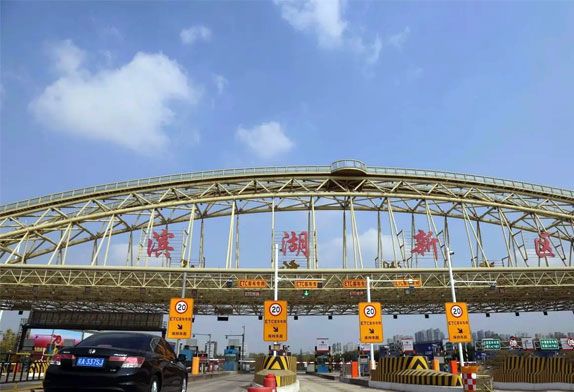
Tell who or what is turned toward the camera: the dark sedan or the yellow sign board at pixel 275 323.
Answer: the yellow sign board

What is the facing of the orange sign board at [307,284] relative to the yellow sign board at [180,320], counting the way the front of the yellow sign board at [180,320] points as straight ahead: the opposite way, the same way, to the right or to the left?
the same way

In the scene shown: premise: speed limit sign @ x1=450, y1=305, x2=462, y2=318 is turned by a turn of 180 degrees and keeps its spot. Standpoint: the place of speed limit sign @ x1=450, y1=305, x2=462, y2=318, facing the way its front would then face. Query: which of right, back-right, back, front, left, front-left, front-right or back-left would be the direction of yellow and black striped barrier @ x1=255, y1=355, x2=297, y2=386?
back-left

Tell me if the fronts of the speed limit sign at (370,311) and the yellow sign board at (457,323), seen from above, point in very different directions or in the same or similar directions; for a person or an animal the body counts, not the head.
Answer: same or similar directions

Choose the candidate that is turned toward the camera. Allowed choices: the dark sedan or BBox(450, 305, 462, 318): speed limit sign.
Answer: the speed limit sign

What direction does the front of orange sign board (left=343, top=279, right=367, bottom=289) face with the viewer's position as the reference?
facing the viewer

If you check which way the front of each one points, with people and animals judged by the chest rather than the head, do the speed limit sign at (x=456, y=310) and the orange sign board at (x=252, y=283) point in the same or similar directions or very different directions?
same or similar directions

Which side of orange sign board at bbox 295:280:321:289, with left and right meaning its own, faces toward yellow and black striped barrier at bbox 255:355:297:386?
front

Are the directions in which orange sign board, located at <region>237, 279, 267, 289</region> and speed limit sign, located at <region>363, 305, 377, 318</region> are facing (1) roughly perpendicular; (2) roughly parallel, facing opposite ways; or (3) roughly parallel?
roughly parallel

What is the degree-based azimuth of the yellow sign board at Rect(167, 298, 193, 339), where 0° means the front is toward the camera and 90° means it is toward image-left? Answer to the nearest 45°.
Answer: approximately 0°

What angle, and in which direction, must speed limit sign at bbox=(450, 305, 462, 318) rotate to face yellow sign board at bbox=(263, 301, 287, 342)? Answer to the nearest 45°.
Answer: approximately 45° to its right

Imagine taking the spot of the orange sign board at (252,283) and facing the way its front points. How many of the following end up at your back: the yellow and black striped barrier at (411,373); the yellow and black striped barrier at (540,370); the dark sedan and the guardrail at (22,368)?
0

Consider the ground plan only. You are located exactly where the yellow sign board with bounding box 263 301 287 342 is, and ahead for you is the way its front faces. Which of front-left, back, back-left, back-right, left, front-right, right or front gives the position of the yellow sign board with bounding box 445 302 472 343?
left

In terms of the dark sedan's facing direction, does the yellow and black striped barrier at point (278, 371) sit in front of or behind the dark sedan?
in front

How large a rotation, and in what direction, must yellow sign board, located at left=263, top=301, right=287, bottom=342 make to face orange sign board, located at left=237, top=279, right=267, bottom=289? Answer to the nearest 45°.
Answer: approximately 180°

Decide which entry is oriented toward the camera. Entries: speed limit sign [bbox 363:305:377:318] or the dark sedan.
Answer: the speed limit sign

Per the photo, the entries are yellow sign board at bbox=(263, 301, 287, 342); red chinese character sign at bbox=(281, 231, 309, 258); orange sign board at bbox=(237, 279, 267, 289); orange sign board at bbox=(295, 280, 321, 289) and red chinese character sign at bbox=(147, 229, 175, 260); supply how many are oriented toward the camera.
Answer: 5

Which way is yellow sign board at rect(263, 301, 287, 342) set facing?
toward the camera

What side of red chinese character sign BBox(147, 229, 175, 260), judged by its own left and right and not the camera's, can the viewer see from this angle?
front

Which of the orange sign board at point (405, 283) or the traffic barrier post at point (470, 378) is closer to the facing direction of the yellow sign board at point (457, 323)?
the traffic barrier post

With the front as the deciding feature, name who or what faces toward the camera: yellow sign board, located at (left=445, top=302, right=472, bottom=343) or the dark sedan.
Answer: the yellow sign board
